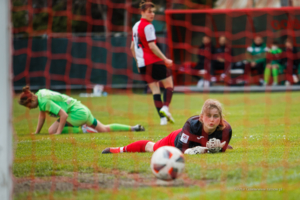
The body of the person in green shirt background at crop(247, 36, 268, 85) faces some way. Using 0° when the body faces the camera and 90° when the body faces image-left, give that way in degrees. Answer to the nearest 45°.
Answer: approximately 0°

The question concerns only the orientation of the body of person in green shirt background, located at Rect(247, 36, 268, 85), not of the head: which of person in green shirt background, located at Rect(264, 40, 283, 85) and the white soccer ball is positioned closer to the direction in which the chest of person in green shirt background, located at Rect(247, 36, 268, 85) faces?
the white soccer ball

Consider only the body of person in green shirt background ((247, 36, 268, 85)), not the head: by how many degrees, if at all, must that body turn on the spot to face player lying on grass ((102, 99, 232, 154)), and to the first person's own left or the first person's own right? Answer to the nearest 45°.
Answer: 0° — they already face them

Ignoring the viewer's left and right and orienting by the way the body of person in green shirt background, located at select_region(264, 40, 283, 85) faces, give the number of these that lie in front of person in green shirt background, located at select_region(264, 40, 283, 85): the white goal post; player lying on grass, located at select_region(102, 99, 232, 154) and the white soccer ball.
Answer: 3

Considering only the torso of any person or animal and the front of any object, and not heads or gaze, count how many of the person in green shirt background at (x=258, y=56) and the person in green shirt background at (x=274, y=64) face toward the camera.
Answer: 2

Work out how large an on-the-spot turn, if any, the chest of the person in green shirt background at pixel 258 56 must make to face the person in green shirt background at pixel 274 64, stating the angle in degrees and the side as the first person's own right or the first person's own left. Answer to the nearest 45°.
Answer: approximately 45° to the first person's own left

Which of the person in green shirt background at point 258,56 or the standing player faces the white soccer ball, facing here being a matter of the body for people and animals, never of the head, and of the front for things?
the person in green shirt background

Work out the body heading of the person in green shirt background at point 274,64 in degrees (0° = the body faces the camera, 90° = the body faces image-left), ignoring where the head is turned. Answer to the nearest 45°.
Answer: approximately 0°

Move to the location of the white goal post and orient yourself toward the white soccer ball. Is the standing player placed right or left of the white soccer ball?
left

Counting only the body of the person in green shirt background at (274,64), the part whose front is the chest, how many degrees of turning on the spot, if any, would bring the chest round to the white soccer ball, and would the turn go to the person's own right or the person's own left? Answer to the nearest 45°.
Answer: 0° — they already face it

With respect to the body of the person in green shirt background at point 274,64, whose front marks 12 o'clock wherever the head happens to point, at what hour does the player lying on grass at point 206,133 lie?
The player lying on grass is roughly at 12 o'clock from the person in green shirt background.
